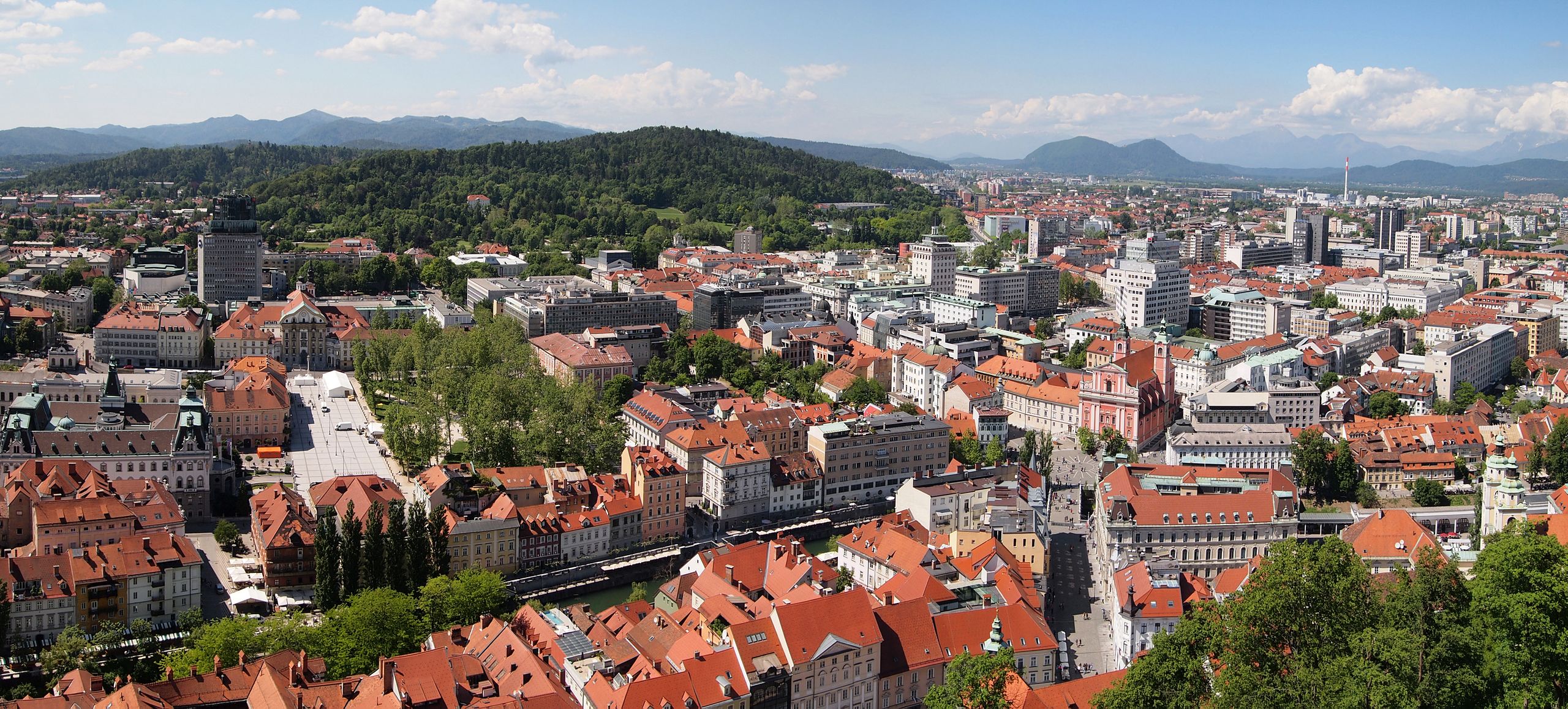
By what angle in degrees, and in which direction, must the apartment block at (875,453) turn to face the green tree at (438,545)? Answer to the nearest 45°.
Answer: approximately 45° to its right

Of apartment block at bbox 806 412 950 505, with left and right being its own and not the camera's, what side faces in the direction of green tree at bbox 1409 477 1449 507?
left

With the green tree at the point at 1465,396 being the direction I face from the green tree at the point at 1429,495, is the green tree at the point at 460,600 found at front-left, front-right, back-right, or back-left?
back-left

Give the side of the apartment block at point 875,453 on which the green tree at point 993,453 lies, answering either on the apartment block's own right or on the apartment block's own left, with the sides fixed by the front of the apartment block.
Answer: on the apartment block's own left

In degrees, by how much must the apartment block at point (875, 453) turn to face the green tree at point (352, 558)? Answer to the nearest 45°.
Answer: approximately 45° to its right

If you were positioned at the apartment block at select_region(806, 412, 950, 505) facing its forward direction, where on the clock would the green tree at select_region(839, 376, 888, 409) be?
The green tree is roughly at 6 o'clock from the apartment block.

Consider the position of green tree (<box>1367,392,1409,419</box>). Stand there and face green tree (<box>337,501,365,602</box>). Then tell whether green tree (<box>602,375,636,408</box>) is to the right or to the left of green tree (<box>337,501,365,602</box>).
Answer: right

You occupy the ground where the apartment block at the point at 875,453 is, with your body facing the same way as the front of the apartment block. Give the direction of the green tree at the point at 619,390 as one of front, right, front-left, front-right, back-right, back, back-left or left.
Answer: back-right

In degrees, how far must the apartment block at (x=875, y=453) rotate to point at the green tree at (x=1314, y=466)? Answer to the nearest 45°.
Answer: approximately 90° to its left

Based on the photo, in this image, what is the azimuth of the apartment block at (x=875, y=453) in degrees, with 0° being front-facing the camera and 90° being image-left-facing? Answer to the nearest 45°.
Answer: approximately 0°
